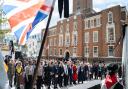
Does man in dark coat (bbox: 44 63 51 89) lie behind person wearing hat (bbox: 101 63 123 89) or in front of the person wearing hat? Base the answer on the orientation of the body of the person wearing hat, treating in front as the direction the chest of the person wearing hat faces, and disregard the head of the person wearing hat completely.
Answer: in front

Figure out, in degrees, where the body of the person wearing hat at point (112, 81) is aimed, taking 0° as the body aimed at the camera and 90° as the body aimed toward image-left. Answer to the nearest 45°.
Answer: approximately 180°

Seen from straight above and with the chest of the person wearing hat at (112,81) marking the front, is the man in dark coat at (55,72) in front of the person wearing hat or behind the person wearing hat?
in front

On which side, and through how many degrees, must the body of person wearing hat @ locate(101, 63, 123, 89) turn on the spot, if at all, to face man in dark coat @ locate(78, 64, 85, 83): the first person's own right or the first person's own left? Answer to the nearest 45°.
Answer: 0° — they already face them

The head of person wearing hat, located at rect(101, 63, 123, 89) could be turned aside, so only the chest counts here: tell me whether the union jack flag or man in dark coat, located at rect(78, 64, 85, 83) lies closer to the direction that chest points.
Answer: the man in dark coat

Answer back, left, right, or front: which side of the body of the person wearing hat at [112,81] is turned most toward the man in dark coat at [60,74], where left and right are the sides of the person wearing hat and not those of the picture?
front
